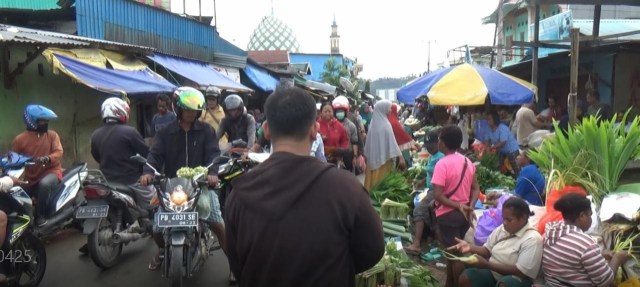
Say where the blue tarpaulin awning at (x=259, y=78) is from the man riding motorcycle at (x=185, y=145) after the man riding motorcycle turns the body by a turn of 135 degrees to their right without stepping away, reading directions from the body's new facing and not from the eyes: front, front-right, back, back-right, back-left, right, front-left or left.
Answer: front-right

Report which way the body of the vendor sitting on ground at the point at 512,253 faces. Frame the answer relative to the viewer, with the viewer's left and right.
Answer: facing the viewer and to the left of the viewer

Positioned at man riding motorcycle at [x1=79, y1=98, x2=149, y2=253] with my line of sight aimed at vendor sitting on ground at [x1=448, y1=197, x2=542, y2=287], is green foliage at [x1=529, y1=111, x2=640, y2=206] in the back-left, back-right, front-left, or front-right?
front-left

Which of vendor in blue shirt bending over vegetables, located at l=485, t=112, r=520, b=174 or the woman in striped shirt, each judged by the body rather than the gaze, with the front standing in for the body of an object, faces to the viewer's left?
the vendor in blue shirt bending over vegetables

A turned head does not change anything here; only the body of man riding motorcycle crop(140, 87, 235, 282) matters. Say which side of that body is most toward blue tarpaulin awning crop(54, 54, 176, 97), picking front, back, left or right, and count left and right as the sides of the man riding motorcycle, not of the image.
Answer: back

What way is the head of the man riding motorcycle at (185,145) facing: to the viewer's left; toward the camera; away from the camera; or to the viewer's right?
toward the camera

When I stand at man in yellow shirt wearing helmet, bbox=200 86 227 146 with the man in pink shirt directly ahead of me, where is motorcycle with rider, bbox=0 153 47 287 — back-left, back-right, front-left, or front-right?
front-right

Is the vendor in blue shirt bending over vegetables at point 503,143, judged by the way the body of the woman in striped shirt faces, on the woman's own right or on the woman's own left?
on the woman's own left

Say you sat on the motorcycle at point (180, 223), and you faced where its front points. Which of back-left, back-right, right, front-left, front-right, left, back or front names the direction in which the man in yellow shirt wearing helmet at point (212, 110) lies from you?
back

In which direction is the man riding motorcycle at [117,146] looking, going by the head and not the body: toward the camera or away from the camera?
away from the camera

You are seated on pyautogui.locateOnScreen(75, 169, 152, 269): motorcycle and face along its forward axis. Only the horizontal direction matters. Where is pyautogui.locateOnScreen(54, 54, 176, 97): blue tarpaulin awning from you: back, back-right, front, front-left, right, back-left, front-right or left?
front-left
